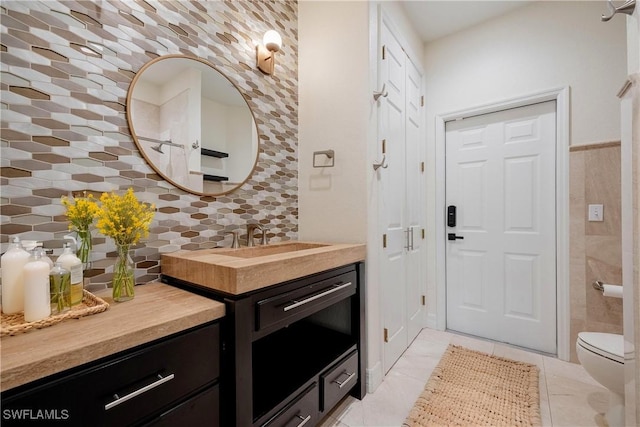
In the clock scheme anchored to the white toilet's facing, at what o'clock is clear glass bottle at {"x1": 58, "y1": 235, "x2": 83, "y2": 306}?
The clear glass bottle is roughly at 10 o'clock from the white toilet.

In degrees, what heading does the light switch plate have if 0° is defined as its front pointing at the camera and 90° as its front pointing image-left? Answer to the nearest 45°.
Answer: approximately 0°

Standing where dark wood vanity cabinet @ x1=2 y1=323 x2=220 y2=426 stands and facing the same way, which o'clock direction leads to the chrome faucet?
The chrome faucet is roughly at 9 o'clock from the dark wood vanity cabinet.

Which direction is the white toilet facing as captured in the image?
to the viewer's left

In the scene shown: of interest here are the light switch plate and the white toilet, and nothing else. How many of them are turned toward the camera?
1
